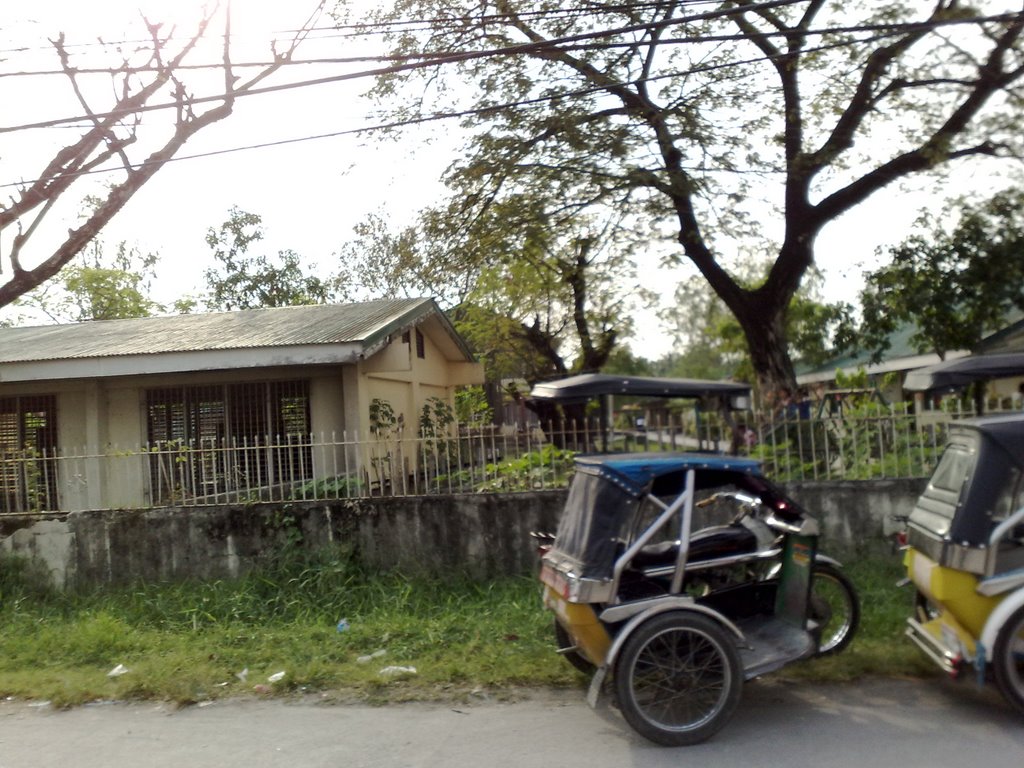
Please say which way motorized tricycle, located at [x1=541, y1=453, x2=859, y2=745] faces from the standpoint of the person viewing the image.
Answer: facing away from the viewer and to the right of the viewer

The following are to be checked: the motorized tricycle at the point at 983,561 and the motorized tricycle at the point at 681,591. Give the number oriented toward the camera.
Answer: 0

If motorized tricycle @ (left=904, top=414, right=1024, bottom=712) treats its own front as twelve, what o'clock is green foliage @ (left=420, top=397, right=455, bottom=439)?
The green foliage is roughly at 9 o'clock from the motorized tricycle.

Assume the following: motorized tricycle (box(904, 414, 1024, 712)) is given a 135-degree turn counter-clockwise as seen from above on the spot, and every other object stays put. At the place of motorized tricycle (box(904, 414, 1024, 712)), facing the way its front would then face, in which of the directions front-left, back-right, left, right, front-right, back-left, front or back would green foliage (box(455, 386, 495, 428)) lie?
front-right

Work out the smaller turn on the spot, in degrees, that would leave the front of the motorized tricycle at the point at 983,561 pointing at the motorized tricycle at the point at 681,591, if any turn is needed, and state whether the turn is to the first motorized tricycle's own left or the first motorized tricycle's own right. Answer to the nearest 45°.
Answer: approximately 135° to the first motorized tricycle's own left

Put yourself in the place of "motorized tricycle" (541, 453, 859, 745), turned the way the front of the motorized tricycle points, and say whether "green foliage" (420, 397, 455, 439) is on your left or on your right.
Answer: on your left

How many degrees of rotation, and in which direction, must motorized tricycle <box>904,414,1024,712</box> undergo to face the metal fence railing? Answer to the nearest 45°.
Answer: approximately 90° to its left

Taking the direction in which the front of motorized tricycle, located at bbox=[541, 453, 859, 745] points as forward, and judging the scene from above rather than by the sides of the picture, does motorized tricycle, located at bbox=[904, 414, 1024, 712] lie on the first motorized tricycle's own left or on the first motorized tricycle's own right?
on the first motorized tricycle's own right

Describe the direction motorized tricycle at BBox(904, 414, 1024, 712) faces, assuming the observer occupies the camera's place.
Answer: facing away from the viewer and to the right of the viewer

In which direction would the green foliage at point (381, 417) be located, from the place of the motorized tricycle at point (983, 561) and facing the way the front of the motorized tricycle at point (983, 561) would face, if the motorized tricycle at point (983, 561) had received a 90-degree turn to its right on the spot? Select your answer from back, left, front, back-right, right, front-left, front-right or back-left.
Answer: back
